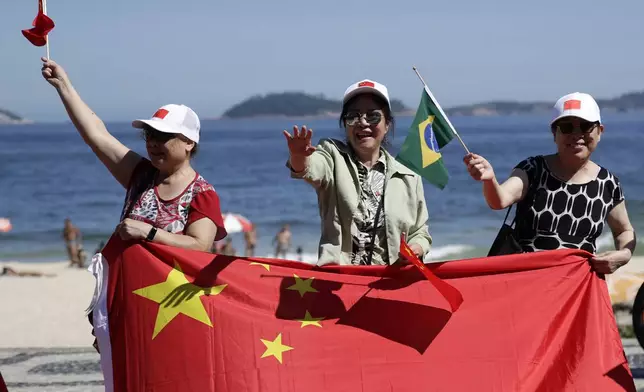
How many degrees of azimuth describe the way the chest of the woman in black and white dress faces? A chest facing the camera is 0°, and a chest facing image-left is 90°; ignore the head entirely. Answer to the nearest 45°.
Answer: approximately 0°

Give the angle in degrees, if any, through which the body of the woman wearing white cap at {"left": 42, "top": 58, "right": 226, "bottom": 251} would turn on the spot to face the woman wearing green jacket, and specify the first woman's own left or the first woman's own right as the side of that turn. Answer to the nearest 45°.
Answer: approximately 135° to the first woman's own left

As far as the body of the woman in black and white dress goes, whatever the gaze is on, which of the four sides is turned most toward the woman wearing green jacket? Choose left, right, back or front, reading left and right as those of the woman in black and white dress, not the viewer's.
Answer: right

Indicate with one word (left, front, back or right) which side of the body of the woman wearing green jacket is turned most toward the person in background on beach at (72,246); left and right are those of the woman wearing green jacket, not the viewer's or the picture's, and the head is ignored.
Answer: back

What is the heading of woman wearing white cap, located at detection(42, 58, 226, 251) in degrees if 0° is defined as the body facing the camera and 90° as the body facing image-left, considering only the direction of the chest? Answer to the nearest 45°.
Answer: approximately 45°

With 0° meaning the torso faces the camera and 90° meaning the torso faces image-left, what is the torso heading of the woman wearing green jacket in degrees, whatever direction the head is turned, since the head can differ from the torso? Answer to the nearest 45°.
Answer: approximately 0°

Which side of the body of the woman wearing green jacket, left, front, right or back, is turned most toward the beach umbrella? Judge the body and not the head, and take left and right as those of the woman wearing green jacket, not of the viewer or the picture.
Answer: back

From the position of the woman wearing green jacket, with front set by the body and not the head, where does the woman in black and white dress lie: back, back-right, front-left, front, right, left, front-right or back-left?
left
